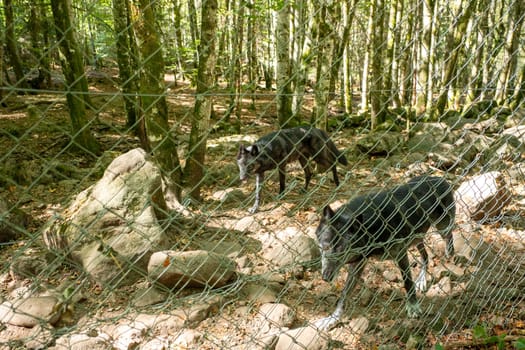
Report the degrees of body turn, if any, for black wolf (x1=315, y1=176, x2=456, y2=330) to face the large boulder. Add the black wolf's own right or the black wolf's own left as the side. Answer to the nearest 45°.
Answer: approximately 45° to the black wolf's own right

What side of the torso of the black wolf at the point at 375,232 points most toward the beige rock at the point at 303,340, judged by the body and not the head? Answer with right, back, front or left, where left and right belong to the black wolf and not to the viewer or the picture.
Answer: front

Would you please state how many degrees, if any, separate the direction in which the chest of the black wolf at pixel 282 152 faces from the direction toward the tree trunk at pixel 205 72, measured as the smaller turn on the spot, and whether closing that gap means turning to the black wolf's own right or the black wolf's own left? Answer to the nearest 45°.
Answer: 0° — it already faces it

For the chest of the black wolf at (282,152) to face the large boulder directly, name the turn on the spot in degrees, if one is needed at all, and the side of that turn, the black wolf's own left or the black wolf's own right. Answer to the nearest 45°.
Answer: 0° — it already faces it

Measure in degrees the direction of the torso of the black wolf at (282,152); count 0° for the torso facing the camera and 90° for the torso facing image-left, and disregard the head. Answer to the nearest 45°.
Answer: approximately 45°

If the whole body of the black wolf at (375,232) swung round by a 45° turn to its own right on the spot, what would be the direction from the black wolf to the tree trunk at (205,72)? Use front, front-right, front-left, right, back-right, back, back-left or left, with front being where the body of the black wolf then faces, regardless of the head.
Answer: front-right

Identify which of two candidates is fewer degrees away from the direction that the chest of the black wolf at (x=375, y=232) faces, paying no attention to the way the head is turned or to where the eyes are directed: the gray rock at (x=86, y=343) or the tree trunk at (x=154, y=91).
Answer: the gray rock

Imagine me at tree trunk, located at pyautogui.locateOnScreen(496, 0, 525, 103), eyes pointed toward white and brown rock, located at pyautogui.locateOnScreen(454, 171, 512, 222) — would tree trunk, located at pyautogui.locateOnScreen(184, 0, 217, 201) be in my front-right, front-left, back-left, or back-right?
front-right

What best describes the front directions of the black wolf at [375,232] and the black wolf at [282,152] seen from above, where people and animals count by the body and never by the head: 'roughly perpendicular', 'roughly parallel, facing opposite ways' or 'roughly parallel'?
roughly parallel

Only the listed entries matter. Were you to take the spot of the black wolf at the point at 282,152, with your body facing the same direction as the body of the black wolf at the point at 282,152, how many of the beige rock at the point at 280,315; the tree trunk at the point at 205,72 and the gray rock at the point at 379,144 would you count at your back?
1

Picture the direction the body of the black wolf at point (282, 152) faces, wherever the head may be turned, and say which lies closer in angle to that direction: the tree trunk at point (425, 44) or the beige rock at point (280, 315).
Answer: the beige rock

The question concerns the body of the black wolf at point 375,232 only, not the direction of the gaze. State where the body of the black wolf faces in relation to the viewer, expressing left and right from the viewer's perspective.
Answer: facing the viewer and to the left of the viewer

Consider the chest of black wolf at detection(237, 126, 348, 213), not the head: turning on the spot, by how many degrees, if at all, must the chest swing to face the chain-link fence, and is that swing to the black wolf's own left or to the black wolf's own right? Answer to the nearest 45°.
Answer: approximately 45° to the black wolf's own left
